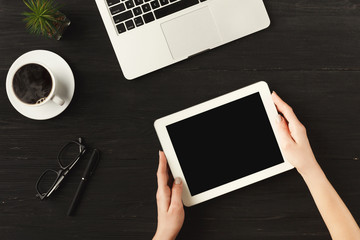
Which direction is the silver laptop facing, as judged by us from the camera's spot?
facing the viewer
